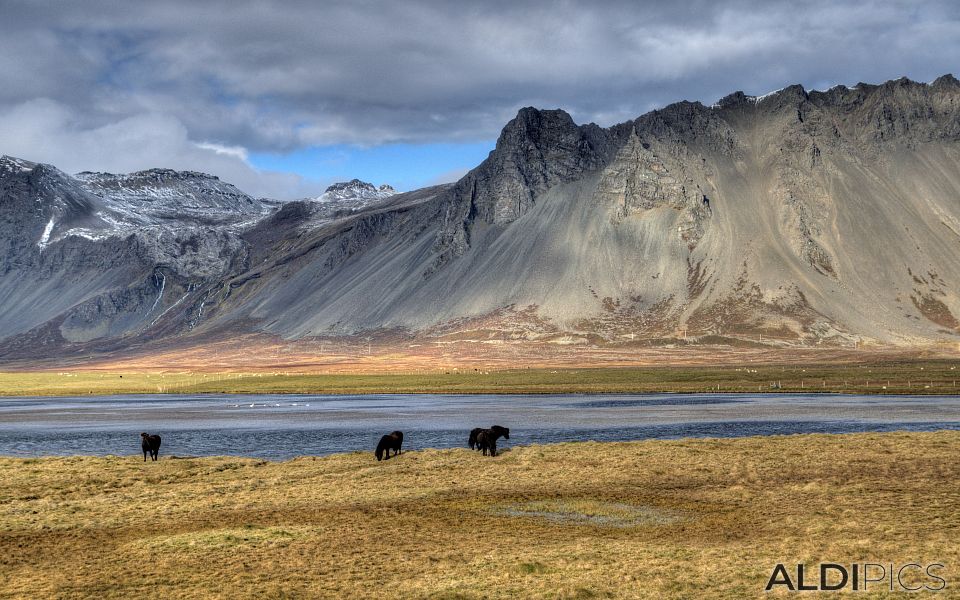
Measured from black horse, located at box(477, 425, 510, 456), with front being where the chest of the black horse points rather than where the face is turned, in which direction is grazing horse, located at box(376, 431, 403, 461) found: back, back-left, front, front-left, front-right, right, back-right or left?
back

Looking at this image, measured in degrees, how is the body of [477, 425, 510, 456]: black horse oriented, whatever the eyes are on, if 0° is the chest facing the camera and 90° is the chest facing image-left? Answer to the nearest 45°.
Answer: approximately 270°
